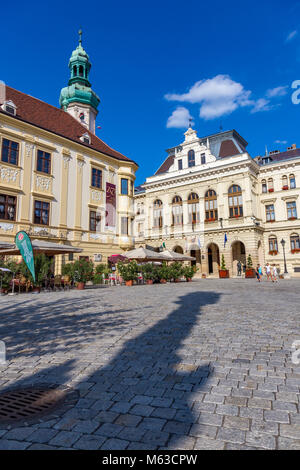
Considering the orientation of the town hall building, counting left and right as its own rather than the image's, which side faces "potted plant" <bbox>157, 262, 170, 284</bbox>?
front

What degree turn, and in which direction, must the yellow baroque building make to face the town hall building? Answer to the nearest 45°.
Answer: approximately 45° to its left

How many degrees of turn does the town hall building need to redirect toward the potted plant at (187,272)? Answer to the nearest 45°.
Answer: approximately 45° to its left

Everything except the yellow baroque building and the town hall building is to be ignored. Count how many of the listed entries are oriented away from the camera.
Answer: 0

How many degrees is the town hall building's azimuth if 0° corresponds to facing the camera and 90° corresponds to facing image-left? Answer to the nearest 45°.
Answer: approximately 45°

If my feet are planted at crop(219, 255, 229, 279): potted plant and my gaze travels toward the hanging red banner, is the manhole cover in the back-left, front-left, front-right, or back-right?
front-left

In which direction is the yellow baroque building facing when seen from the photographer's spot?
facing the viewer and to the right of the viewer

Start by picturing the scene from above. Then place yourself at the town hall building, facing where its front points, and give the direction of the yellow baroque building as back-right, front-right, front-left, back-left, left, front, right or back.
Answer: front

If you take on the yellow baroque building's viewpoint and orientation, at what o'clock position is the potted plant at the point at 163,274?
The potted plant is roughly at 11 o'clock from the yellow baroque building.

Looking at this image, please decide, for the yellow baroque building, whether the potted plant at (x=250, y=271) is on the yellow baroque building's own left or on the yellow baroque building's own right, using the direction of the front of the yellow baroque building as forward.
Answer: on the yellow baroque building's own left
